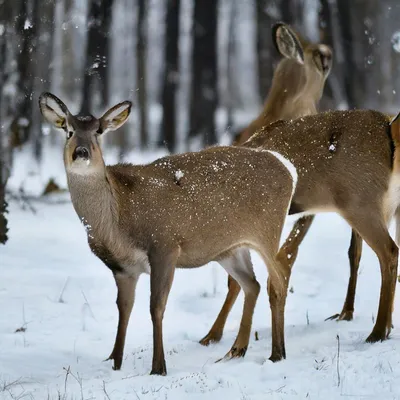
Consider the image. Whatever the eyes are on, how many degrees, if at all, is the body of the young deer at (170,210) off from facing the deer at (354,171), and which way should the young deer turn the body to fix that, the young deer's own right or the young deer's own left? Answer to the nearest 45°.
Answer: approximately 135° to the young deer's own left

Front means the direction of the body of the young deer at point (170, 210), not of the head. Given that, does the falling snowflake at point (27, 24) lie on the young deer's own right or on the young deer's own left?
on the young deer's own right

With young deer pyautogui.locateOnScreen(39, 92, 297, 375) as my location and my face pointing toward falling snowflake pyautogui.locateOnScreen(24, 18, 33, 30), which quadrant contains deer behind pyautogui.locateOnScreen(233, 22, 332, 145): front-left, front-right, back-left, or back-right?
front-right

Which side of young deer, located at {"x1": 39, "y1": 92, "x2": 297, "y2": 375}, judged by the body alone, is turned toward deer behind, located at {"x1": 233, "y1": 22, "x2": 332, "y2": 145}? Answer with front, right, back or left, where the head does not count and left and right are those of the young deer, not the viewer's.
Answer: back
